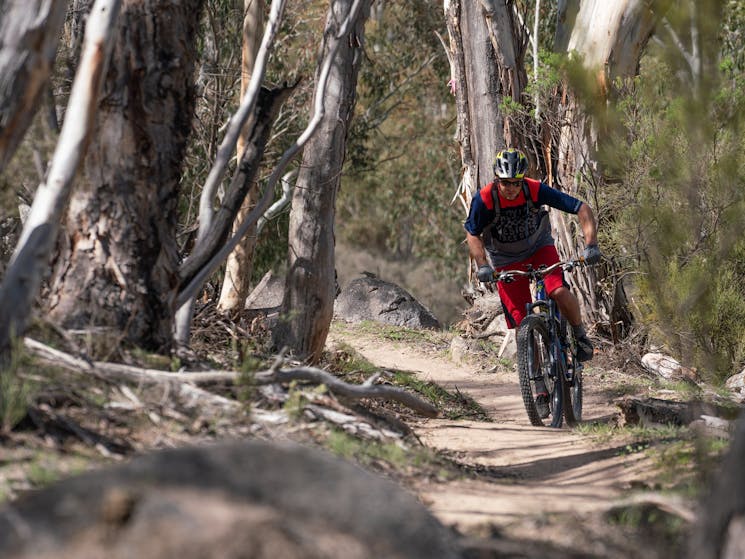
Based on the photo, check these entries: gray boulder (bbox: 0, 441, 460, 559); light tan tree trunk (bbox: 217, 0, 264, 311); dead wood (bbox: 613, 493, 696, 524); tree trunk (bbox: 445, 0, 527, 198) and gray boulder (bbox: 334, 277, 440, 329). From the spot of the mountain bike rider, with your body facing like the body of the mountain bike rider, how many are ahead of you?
2

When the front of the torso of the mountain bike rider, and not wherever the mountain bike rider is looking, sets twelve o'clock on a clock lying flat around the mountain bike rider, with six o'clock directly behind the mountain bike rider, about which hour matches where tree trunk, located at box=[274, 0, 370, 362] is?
The tree trunk is roughly at 4 o'clock from the mountain bike rider.

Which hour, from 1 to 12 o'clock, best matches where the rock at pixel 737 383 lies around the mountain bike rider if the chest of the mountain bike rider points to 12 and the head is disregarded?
The rock is roughly at 7 o'clock from the mountain bike rider.

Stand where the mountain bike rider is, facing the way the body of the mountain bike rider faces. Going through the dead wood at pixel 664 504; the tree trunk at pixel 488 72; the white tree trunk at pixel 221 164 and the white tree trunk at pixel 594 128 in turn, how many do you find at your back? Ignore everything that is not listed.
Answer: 2

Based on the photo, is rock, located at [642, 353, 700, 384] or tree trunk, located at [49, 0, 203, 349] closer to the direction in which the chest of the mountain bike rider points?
the tree trunk

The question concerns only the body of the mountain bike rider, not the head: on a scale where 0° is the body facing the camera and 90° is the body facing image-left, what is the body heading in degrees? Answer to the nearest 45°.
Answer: approximately 0°

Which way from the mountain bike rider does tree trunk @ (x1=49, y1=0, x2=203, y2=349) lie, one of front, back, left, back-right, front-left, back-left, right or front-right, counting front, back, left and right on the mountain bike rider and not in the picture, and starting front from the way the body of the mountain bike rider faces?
front-right

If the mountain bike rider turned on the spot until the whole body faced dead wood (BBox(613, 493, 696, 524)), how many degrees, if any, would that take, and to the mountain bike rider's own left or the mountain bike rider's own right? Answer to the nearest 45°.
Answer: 0° — they already face it

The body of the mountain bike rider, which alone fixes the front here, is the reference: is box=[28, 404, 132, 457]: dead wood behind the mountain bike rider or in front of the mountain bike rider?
in front

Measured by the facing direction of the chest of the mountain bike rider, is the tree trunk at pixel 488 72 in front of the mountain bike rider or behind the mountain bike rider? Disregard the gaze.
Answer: behind

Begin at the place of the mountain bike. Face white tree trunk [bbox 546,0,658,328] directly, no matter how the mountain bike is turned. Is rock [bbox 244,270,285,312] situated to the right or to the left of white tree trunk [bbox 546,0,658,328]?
left

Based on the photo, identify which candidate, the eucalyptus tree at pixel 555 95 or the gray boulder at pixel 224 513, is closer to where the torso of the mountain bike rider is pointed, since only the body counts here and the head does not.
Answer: the gray boulder

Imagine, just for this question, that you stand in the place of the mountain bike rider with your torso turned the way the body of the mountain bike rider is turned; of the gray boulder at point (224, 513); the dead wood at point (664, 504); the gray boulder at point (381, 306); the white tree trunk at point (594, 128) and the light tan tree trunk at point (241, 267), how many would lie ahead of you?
2
